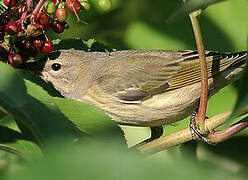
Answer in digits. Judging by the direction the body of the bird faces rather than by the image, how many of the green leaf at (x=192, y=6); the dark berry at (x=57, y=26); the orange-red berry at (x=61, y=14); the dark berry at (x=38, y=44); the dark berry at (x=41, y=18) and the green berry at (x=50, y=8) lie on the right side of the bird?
0

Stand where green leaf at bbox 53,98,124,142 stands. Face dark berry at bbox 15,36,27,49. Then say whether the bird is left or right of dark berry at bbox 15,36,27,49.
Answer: right

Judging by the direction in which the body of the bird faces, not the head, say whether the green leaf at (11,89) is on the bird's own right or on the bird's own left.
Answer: on the bird's own left

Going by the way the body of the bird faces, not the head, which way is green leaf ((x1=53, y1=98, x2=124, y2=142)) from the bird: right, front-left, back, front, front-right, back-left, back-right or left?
left

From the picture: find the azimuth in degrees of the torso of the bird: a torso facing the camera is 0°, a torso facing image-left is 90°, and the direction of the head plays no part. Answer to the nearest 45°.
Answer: approximately 90°

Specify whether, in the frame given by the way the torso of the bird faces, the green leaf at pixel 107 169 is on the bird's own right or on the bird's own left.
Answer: on the bird's own left
